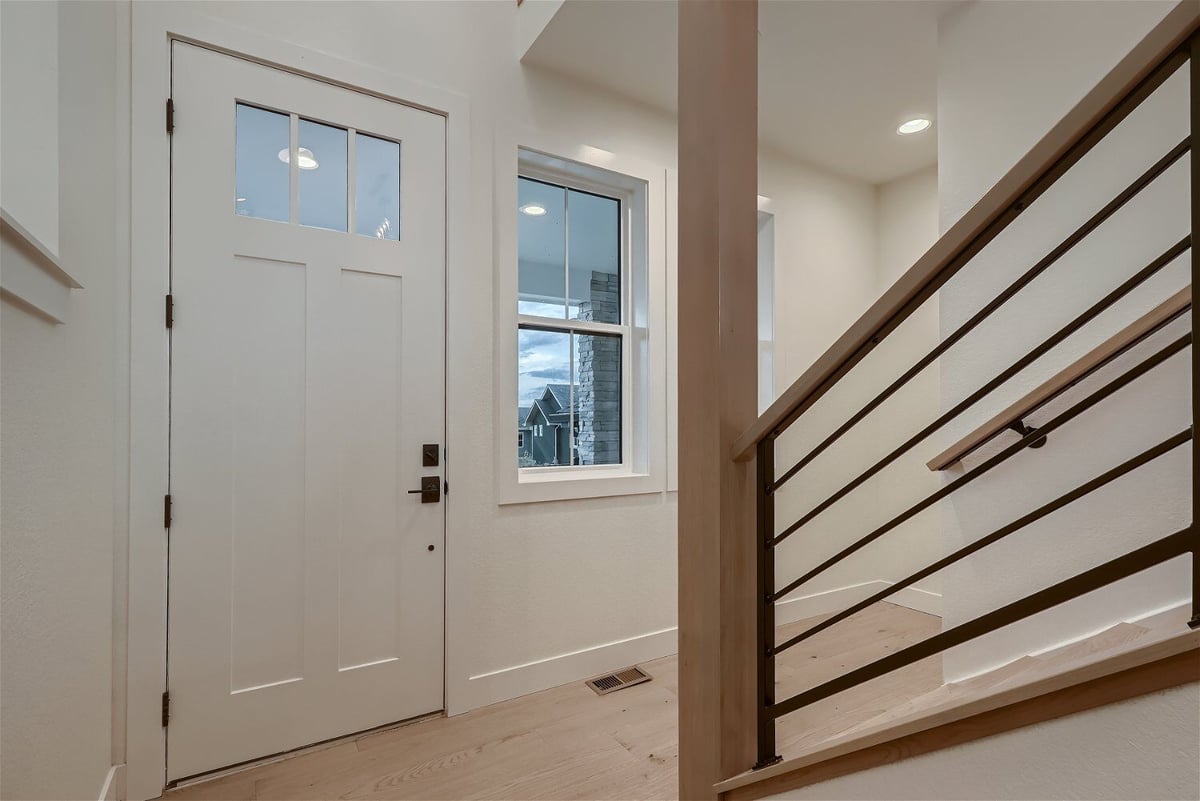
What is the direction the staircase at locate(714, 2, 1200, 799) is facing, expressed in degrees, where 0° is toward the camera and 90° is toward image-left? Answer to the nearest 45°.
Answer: approximately 135°

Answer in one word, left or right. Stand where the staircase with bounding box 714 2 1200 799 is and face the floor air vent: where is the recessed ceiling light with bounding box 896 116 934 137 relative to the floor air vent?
right

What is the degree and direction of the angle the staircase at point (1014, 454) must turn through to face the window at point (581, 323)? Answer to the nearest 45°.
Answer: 0° — it already faces it

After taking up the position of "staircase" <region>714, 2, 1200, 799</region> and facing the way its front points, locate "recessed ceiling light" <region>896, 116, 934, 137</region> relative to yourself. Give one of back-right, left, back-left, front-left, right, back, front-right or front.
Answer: front-right

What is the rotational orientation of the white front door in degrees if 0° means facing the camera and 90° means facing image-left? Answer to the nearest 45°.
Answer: approximately 315°
